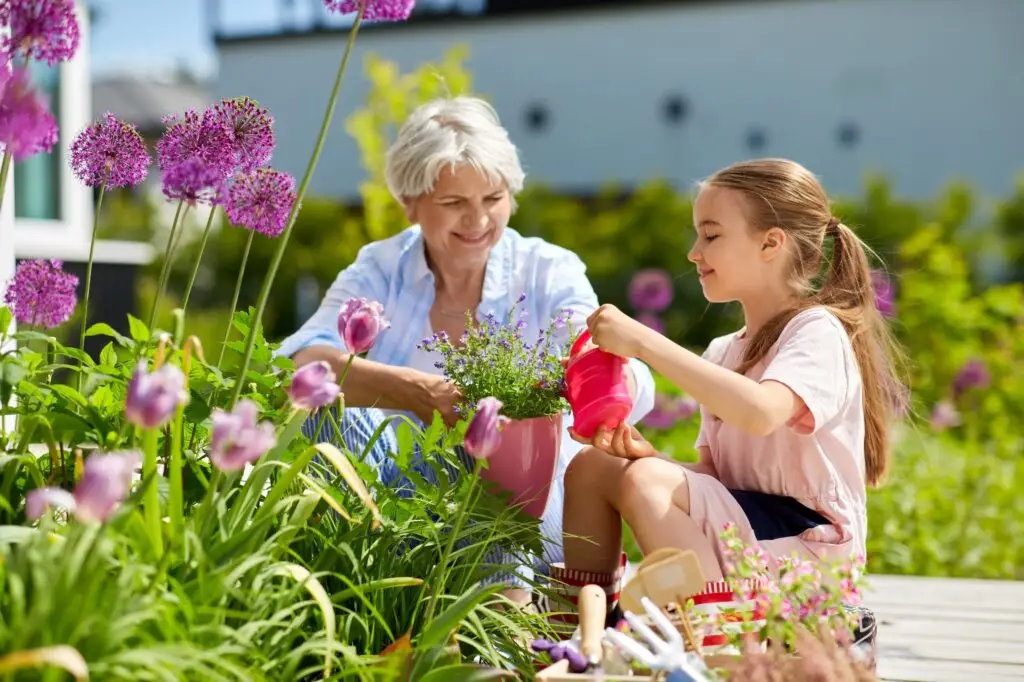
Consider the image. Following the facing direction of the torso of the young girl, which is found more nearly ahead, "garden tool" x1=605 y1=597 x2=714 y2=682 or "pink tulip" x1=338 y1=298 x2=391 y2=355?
the pink tulip

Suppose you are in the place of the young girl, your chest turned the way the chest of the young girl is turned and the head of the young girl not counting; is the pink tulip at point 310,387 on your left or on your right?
on your left

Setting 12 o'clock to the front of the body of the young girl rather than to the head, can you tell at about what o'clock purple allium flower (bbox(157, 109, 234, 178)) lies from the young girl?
The purple allium flower is roughly at 11 o'clock from the young girl.

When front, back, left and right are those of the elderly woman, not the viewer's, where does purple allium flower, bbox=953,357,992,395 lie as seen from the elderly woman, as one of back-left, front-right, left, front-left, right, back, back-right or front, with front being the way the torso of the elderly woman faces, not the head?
back-left

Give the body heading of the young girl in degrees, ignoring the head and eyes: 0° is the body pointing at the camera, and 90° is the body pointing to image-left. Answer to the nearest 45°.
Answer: approximately 90°

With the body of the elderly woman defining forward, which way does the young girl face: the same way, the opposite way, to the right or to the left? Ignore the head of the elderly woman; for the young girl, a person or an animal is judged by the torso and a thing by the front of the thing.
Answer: to the right

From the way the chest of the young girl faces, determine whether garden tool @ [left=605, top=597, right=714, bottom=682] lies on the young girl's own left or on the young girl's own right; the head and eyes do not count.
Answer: on the young girl's own left

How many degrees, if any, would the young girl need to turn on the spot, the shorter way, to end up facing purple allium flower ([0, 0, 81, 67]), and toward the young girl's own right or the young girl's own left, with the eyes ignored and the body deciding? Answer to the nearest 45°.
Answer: approximately 45° to the young girl's own left

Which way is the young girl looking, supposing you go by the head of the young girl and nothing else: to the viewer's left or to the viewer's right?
to the viewer's left

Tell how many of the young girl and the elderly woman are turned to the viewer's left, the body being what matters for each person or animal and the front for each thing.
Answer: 1

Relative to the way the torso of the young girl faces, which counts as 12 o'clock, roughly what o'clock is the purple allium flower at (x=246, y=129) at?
The purple allium flower is roughly at 11 o'clock from the young girl.

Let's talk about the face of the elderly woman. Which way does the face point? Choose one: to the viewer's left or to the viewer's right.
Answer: to the viewer's right
